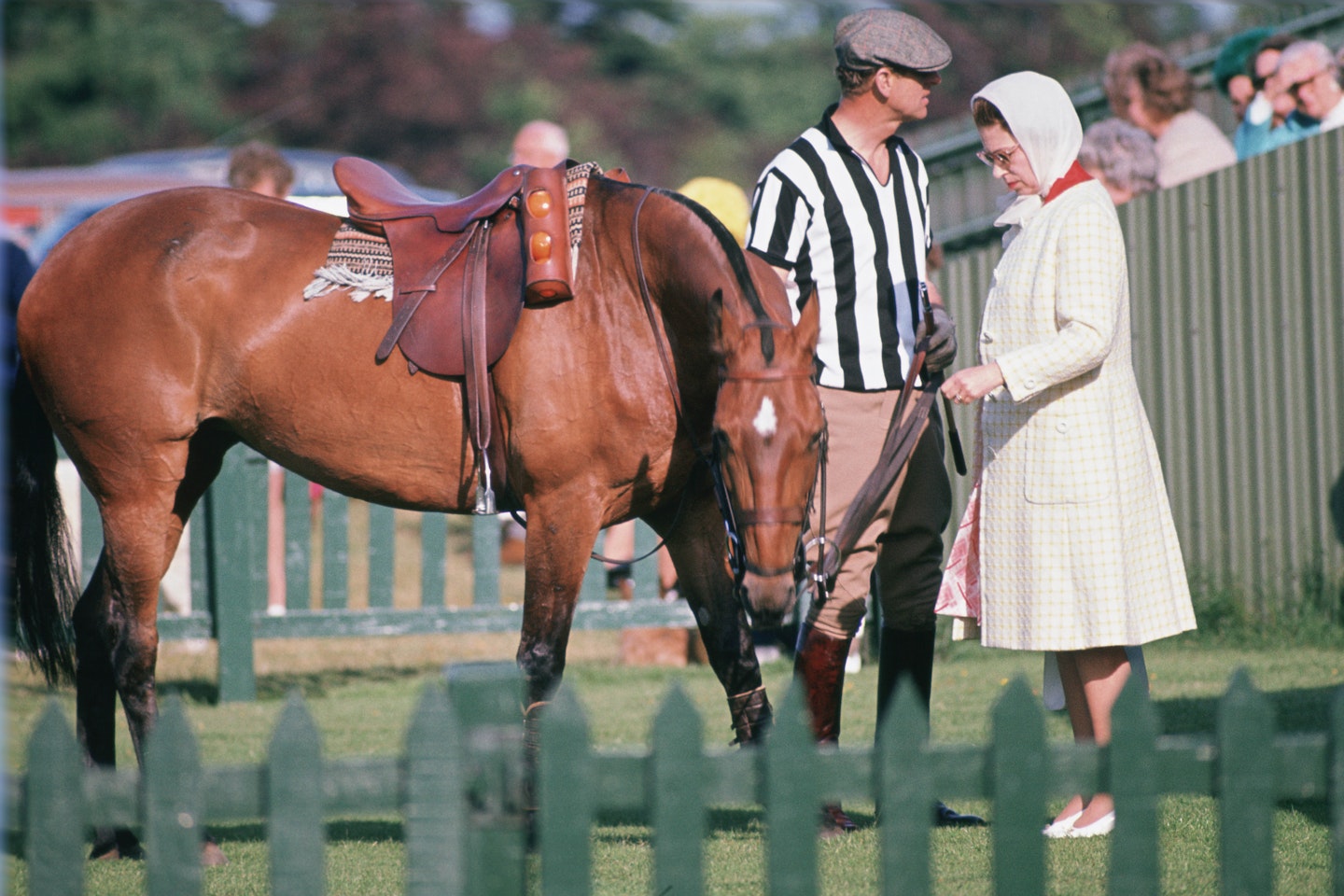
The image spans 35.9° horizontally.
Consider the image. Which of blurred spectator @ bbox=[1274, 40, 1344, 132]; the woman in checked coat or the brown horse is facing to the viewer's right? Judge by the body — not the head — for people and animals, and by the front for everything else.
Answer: the brown horse

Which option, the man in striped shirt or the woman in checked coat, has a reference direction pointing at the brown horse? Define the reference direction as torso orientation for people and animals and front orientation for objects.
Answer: the woman in checked coat

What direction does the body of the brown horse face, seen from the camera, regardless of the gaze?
to the viewer's right

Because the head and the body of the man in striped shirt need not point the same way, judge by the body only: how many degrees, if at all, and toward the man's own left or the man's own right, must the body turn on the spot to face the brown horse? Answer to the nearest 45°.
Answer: approximately 135° to the man's own right

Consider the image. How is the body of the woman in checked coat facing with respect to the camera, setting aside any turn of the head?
to the viewer's left

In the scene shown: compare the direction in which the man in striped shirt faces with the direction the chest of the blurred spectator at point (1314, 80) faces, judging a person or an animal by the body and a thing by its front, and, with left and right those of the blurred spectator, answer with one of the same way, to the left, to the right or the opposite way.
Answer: to the left
